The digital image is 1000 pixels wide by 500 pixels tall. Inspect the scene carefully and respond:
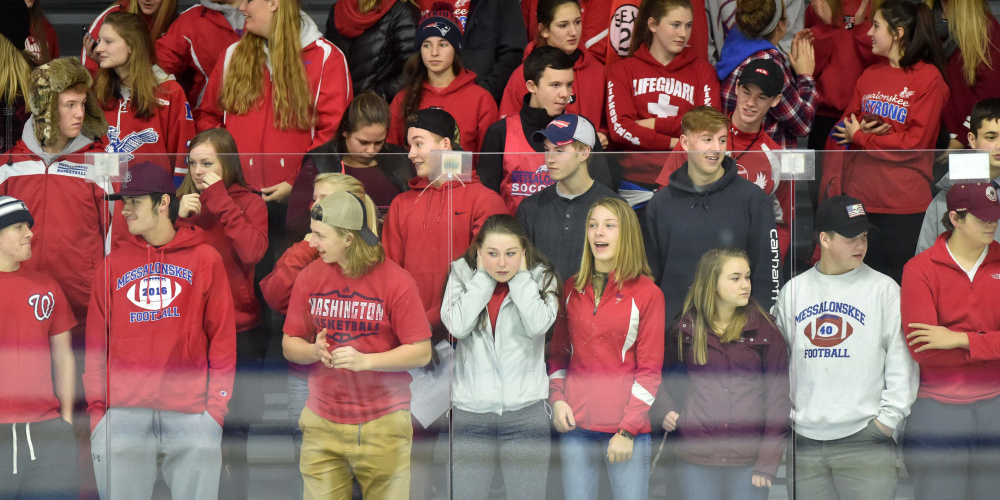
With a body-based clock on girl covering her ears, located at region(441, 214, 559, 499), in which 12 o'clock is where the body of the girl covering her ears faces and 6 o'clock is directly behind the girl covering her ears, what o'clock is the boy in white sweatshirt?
The boy in white sweatshirt is roughly at 9 o'clock from the girl covering her ears.

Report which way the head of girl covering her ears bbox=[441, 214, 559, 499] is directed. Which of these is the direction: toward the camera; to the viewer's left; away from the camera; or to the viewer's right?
toward the camera

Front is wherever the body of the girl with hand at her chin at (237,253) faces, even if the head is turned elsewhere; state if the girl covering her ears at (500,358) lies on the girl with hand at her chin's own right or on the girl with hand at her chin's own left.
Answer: on the girl with hand at her chin's own left

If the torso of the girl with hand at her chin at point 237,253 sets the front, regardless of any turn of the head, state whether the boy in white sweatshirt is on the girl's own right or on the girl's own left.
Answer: on the girl's own left

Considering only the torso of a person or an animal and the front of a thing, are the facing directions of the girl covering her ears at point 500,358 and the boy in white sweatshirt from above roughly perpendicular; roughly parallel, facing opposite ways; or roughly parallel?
roughly parallel

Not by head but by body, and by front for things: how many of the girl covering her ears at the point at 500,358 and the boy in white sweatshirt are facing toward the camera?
2

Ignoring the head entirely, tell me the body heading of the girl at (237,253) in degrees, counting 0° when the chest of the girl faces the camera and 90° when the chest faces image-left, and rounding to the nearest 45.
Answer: approximately 45°

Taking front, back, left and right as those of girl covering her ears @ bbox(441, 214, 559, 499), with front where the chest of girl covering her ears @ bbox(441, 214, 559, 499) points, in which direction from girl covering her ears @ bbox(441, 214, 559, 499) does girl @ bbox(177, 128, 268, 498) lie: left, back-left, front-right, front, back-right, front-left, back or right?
right

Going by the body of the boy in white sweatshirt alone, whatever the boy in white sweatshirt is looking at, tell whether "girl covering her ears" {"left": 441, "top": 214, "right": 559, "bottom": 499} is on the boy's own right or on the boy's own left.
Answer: on the boy's own right

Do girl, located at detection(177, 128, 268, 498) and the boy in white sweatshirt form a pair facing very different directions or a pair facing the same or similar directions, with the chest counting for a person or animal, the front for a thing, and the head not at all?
same or similar directions

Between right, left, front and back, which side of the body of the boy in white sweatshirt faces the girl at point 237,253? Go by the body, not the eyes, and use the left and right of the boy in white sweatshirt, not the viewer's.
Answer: right

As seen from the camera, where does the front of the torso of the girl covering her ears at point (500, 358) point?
toward the camera
